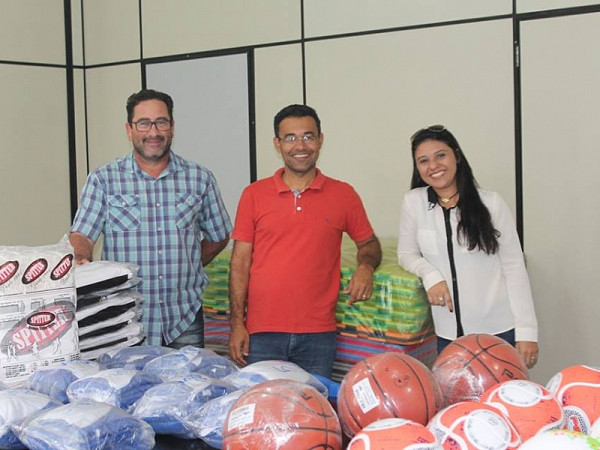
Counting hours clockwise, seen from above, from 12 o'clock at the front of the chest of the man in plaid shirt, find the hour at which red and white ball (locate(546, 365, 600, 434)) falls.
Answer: The red and white ball is roughly at 11 o'clock from the man in plaid shirt.

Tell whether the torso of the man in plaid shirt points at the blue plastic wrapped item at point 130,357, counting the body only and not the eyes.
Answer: yes

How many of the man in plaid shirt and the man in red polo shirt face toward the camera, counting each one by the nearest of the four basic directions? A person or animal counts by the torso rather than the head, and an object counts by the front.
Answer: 2

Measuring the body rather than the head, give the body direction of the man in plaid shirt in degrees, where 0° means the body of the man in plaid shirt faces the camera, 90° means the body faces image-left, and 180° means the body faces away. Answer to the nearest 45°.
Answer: approximately 0°

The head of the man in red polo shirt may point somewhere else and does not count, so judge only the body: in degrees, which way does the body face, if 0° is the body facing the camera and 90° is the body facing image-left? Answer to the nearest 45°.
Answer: approximately 0°

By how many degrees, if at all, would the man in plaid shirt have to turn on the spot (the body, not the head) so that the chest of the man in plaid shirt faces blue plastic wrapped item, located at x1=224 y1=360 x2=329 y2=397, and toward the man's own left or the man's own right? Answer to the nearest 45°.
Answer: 0° — they already face it

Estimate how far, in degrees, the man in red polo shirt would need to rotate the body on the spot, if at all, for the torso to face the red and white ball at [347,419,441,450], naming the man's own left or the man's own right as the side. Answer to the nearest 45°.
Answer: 0° — they already face it

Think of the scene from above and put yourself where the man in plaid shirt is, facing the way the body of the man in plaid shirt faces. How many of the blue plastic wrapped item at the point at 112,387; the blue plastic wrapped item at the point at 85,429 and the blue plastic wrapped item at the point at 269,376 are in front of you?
3
